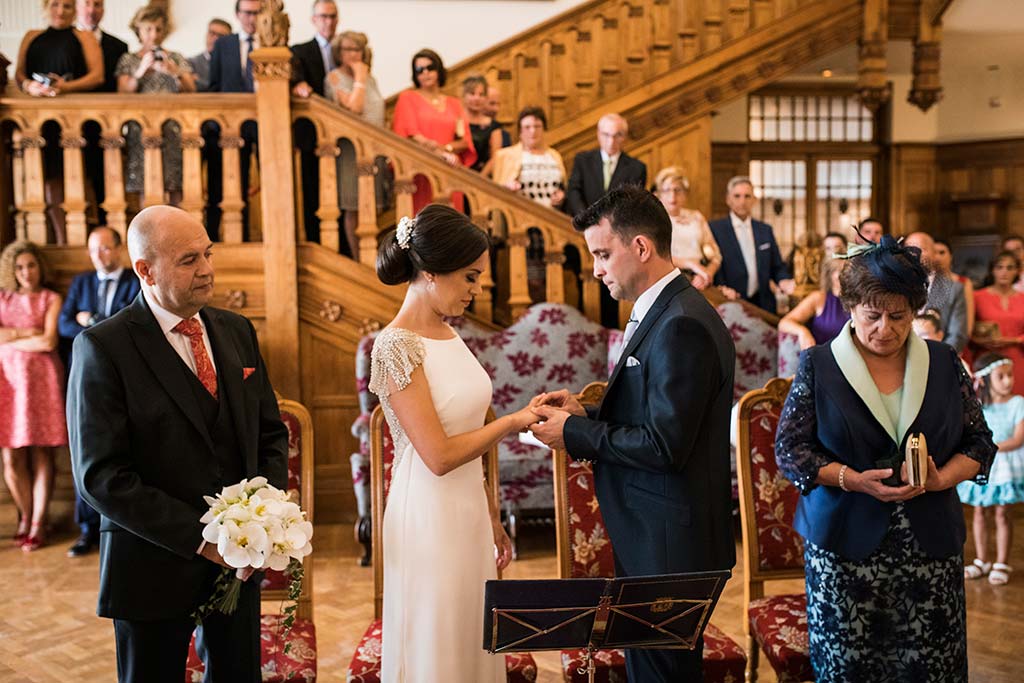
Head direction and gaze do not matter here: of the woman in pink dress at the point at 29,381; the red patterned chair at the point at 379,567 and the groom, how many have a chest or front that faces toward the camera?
2

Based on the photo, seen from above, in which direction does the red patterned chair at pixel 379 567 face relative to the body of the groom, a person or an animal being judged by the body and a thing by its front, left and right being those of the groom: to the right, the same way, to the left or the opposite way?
to the left

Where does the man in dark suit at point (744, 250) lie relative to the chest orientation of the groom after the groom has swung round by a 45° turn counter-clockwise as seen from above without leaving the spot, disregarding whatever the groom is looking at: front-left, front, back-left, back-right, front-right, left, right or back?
back-right

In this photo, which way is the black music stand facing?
away from the camera

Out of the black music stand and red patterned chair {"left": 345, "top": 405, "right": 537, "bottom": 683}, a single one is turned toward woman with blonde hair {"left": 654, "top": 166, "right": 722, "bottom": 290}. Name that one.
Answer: the black music stand

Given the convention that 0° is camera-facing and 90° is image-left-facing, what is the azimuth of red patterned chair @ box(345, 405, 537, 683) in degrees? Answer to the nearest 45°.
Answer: approximately 0°

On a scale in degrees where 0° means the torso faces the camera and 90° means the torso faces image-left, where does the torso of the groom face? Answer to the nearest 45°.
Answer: approximately 90°

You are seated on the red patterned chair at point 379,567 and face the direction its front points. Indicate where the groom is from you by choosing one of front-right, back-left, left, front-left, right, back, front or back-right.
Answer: front-left

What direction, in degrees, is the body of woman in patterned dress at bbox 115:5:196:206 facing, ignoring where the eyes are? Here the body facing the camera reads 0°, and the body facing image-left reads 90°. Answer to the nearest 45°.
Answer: approximately 0°

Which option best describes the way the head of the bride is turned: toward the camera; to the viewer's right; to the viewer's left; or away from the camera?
to the viewer's right

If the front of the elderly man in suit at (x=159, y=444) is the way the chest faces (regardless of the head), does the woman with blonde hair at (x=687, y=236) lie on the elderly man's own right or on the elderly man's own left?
on the elderly man's own left

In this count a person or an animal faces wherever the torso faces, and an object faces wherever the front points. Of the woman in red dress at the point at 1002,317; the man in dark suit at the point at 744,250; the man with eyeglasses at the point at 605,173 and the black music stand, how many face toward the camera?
3

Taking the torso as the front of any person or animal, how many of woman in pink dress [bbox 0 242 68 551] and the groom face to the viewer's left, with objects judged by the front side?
1
